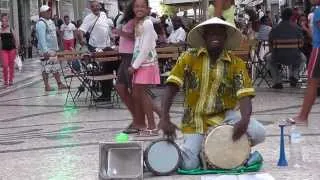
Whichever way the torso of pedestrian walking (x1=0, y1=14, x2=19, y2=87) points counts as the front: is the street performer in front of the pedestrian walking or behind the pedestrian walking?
in front

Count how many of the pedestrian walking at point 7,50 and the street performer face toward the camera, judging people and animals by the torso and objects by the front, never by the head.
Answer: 2

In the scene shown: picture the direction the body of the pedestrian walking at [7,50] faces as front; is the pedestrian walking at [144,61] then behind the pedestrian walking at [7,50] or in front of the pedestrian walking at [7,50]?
in front

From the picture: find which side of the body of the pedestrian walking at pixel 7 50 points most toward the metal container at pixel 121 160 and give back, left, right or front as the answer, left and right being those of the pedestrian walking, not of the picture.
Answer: front

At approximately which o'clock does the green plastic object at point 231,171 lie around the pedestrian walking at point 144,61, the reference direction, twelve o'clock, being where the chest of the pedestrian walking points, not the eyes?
The green plastic object is roughly at 10 o'clock from the pedestrian walking.

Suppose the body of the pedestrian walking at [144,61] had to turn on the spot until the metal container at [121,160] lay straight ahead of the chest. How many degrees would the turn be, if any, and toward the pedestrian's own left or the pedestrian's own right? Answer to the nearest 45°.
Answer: approximately 45° to the pedestrian's own left

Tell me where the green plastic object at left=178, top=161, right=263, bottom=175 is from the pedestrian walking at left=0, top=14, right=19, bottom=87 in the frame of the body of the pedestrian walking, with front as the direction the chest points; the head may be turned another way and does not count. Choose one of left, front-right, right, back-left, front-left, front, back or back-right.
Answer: front

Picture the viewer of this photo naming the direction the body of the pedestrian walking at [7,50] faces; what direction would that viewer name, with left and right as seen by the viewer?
facing the viewer

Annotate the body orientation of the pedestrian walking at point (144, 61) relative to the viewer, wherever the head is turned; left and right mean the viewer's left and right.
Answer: facing the viewer and to the left of the viewer

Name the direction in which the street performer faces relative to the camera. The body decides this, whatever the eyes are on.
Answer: toward the camera
